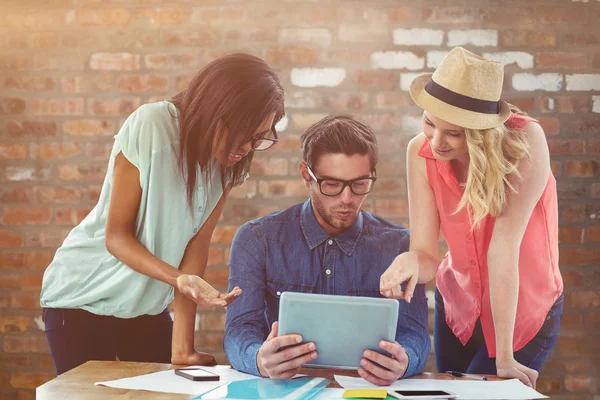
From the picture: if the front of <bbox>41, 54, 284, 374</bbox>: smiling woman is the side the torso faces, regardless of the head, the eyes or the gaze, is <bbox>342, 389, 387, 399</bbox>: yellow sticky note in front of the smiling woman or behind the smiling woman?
in front

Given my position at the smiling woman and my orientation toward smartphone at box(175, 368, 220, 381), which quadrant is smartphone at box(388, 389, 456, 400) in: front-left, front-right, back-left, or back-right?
front-left

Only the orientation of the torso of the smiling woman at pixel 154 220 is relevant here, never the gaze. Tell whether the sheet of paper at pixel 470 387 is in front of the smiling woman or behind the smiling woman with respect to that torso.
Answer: in front

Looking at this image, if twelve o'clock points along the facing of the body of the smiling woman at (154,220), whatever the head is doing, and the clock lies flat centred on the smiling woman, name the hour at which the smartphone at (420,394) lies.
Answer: The smartphone is roughly at 12 o'clock from the smiling woman.
